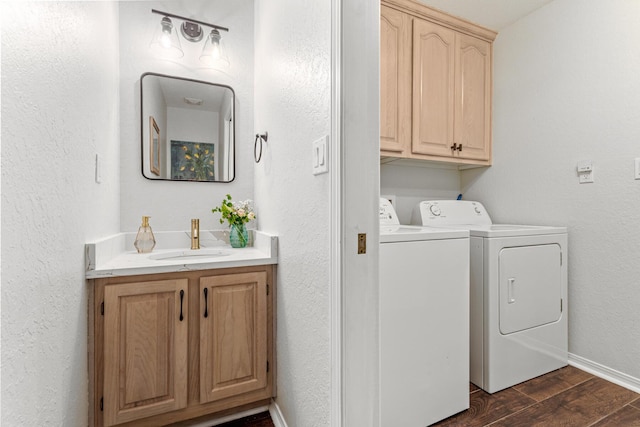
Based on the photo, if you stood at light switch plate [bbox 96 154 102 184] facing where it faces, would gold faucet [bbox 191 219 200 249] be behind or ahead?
ahead

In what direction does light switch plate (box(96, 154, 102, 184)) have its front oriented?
to the viewer's right

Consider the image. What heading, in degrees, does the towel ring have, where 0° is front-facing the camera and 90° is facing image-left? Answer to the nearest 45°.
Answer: approximately 90°

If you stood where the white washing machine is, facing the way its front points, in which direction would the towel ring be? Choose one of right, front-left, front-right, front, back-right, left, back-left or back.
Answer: back-right

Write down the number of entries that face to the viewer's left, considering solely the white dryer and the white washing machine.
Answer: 0

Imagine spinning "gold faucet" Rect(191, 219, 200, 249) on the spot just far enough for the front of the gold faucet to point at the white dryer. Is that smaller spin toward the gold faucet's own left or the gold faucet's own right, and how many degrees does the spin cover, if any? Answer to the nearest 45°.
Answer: approximately 45° to the gold faucet's own left

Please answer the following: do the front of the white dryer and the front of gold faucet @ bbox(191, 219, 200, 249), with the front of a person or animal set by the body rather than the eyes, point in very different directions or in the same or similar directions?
same or similar directions

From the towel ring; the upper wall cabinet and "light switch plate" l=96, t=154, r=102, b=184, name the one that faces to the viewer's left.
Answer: the towel ring

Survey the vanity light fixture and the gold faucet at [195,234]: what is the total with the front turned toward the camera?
2

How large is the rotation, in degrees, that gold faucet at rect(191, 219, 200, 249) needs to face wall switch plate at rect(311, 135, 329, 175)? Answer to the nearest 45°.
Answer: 0° — it already faces it

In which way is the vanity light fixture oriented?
toward the camera

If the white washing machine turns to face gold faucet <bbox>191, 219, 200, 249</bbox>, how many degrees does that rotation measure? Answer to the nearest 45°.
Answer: approximately 135° to its right
